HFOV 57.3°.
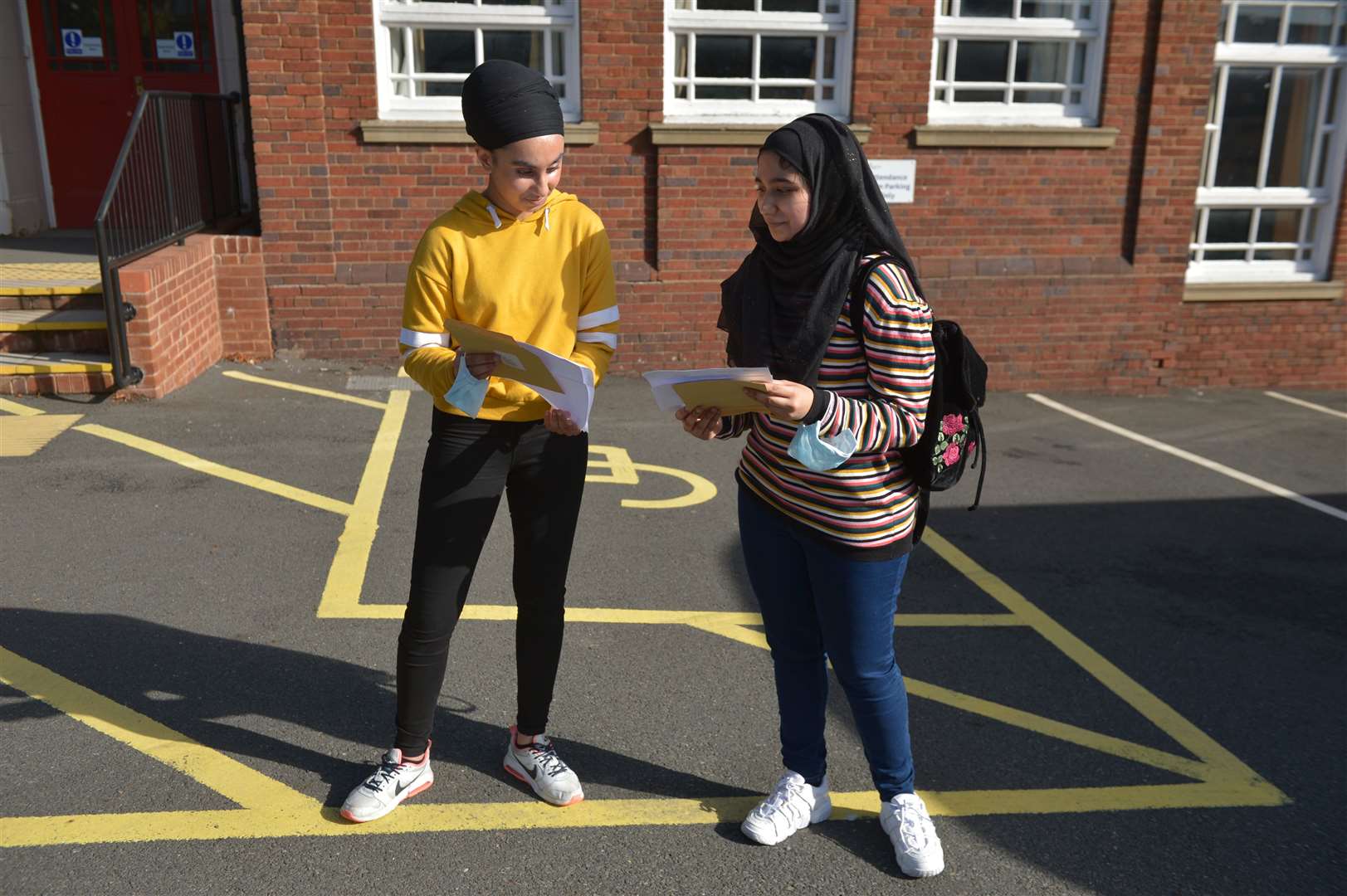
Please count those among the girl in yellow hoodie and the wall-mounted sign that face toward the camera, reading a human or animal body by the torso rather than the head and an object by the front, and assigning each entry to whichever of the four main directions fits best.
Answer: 2

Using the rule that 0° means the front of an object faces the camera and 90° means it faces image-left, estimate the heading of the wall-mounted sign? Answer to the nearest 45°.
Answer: approximately 0°

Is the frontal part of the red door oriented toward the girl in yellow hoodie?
yes

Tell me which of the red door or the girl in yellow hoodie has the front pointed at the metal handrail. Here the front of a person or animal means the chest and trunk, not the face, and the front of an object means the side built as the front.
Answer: the red door

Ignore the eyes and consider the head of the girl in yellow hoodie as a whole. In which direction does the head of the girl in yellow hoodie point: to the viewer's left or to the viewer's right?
to the viewer's right

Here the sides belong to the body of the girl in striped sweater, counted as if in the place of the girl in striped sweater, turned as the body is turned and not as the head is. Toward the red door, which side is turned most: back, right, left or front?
right

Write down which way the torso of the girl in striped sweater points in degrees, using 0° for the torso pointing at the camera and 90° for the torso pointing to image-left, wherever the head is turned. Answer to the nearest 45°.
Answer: approximately 45°

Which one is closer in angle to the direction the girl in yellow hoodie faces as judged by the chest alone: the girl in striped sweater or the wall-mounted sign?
the girl in striped sweater

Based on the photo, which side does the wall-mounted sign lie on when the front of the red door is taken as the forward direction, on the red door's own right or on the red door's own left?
on the red door's own left

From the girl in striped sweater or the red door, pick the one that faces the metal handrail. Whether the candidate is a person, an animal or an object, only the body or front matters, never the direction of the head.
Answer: the red door

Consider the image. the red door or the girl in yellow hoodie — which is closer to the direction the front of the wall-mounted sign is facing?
the girl in yellow hoodie

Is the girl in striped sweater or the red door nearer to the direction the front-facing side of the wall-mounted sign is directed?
the girl in striped sweater
